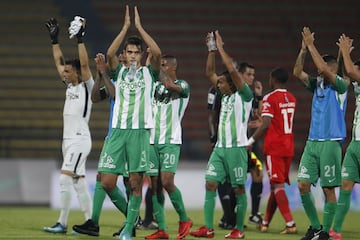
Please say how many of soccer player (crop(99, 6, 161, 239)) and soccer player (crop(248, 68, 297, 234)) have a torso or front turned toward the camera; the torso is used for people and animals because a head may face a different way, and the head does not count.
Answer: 1

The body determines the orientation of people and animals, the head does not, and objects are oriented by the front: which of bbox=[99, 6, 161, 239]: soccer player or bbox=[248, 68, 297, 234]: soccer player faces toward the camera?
bbox=[99, 6, 161, 239]: soccer player

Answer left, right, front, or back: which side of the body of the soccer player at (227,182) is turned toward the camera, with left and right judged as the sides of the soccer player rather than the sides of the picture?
front

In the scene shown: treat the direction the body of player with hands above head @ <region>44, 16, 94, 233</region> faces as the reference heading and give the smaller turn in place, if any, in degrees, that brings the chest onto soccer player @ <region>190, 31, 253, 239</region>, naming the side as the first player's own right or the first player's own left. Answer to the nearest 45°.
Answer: approximately 135° to the first player's own left

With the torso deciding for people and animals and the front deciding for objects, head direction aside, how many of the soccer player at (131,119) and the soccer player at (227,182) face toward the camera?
2

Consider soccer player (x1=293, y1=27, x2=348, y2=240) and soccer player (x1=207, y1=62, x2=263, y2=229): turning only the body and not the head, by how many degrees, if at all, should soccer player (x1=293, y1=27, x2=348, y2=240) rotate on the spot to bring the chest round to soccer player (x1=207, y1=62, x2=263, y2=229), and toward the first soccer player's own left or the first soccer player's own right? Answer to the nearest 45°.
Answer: approximately 90° to the first soccer player's own right

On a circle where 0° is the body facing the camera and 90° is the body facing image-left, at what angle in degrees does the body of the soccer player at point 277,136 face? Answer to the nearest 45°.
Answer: approximately 135°

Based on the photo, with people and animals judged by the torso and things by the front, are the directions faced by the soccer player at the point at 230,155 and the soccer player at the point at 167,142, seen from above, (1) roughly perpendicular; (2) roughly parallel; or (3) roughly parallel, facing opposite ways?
roughly parallel

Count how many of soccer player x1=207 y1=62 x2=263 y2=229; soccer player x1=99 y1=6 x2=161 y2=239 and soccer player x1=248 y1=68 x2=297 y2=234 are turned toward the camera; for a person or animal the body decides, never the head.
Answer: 2

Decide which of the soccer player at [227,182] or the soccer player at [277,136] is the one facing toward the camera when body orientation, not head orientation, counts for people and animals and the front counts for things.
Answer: the soccer player at [227,182]

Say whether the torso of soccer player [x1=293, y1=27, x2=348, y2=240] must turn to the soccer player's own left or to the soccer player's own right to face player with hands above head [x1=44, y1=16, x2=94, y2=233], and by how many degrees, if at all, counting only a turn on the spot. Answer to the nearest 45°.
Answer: approximately 45° to the soccer player's own right

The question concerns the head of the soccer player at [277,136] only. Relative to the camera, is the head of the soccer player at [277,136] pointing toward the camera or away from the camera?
away from the camera
